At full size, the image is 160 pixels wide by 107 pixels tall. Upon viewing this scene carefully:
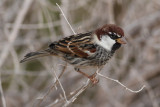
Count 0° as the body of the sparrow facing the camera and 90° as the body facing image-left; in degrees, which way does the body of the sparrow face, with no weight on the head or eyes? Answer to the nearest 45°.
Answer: approximately 270°
